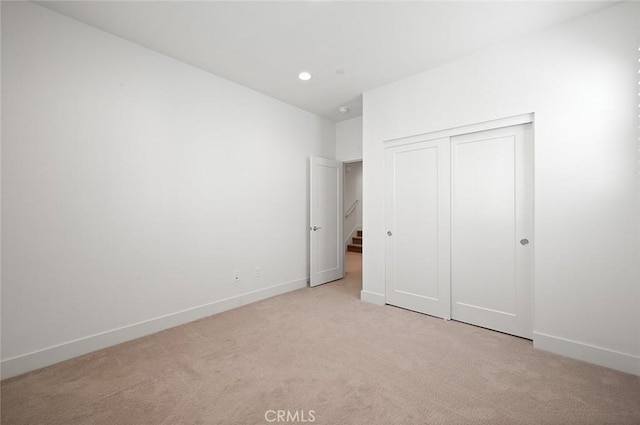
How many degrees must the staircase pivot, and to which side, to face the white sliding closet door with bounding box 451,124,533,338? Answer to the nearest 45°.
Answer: approximately 45° to its left

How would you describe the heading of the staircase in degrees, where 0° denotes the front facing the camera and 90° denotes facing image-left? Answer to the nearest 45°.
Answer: approximately 45°

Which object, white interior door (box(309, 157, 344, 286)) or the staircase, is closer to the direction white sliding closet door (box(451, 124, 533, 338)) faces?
the white interior door

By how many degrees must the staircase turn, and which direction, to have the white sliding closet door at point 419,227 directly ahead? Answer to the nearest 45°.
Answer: approximately 45° to its left

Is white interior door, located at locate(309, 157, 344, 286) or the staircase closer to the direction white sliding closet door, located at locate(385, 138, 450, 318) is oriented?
the white interior door

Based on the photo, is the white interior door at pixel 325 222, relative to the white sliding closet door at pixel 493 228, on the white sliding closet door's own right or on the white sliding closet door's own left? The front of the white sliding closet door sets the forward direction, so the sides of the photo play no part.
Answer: on the white sliding closet door's own right

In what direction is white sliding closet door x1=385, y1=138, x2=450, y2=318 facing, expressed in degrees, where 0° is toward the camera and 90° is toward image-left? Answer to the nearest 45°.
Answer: approximately 45°

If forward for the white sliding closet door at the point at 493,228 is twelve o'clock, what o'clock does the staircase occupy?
The staircase is roughly at 3 o'clock from the white sliding closet door.
